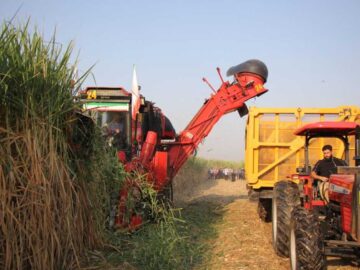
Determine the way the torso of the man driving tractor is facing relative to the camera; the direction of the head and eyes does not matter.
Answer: toward the camera

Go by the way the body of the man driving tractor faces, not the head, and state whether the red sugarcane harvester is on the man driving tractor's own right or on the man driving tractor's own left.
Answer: on the man driving tractor's own right

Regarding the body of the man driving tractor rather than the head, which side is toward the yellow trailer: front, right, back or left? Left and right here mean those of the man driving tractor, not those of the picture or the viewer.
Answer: back
